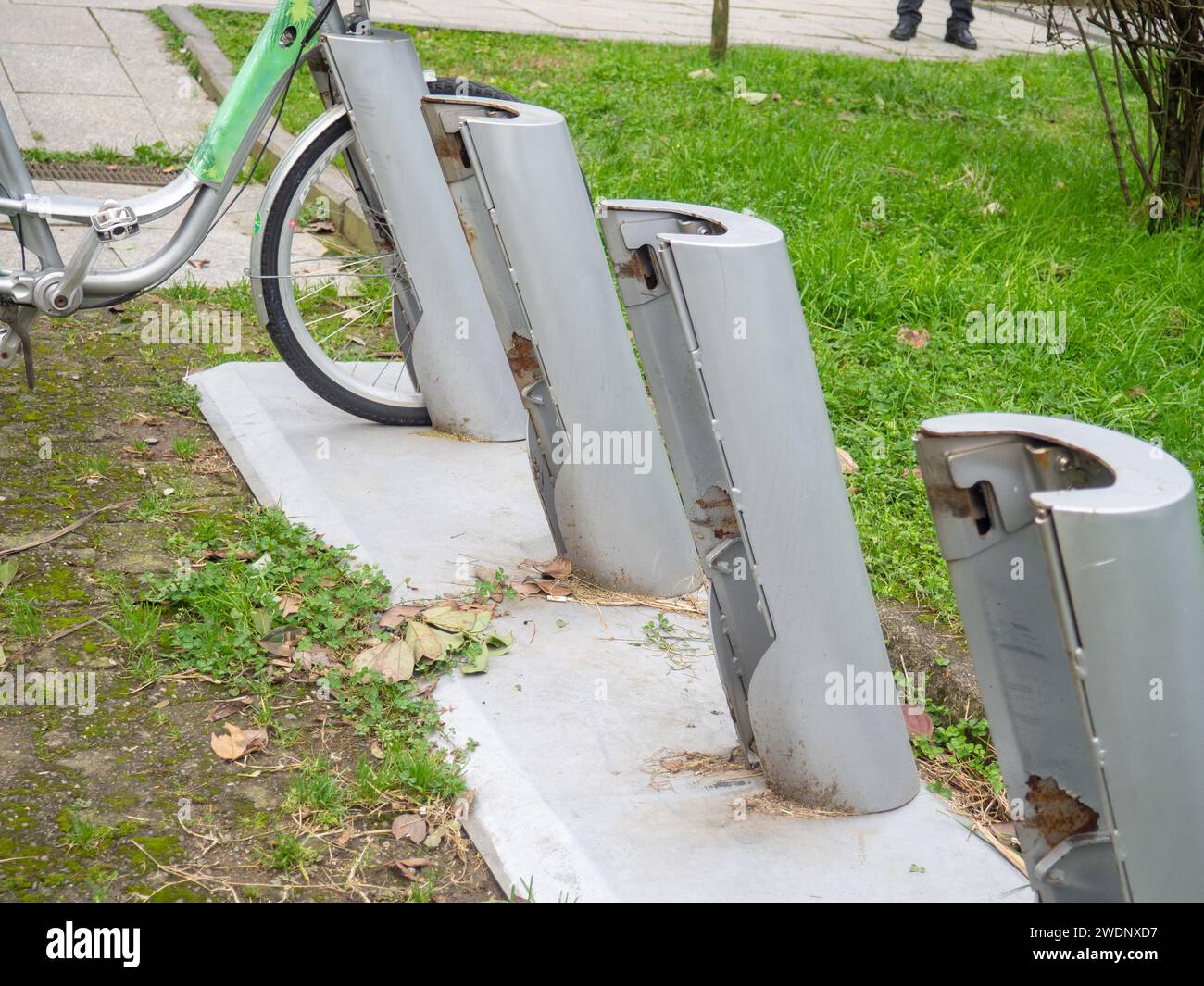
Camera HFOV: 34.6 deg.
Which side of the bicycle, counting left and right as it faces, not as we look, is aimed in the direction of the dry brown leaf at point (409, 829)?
right

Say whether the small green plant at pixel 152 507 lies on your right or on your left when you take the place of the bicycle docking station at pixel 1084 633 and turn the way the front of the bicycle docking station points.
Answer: on your right

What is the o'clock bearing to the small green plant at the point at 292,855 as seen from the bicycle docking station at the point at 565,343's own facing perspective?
The small green plant is roughly at 11 o'clock from the bicycle docking station.

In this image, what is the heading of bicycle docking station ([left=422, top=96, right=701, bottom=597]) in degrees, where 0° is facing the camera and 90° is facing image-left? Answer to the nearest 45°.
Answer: approximately 45°

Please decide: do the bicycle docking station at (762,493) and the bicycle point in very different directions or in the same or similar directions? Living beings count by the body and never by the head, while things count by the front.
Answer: very different directions

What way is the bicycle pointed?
to the viewer's right

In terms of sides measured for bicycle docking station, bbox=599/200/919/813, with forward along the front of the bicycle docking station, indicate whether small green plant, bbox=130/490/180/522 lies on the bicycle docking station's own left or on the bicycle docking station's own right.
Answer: on the bicycle docking station's own right

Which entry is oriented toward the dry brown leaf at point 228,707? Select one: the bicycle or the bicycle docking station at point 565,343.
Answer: the bicycle docking station
